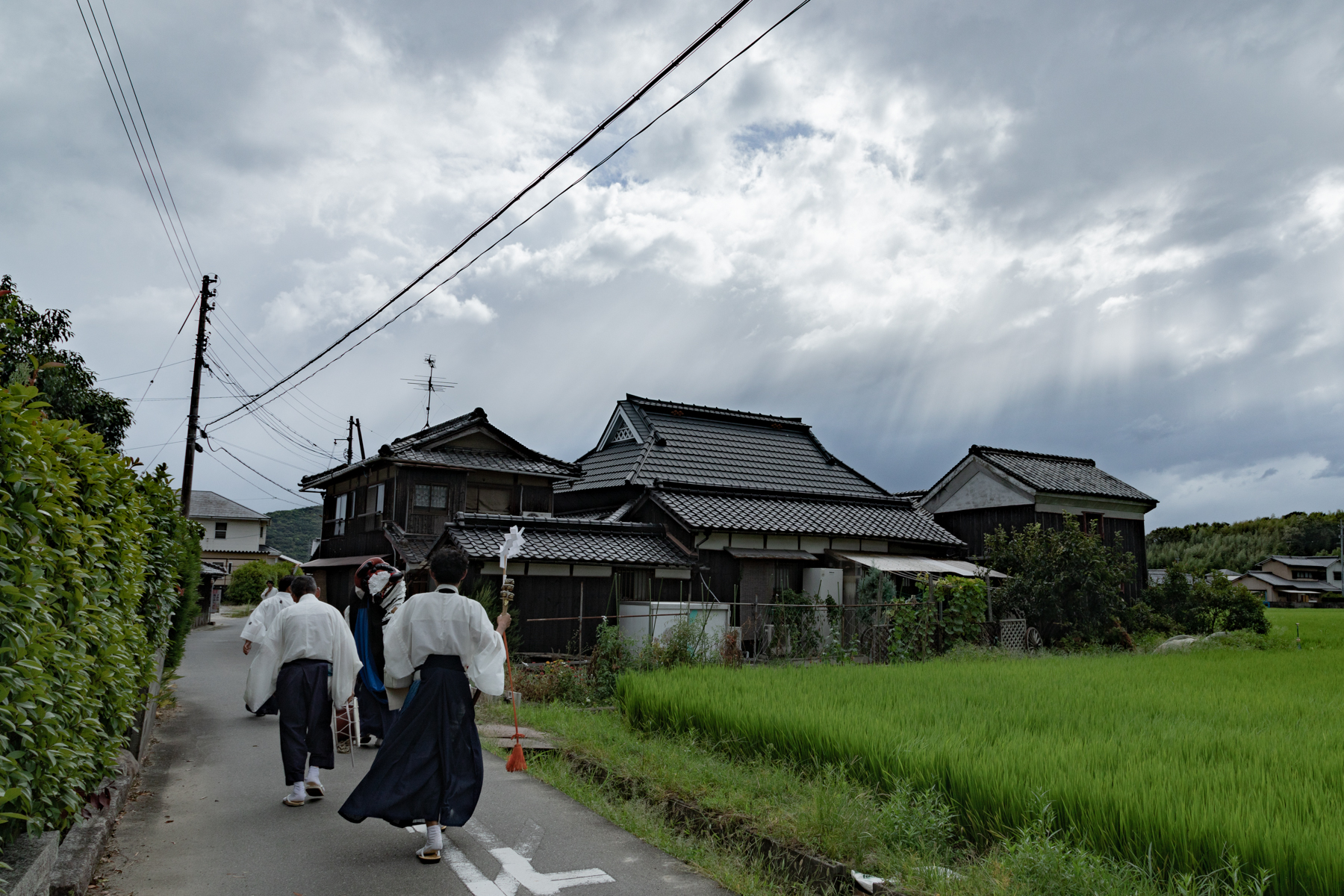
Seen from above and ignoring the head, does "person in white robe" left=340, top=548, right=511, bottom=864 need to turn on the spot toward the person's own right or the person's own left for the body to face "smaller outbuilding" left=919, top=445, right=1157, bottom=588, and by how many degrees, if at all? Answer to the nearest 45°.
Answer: approximately 45° to the person's own right

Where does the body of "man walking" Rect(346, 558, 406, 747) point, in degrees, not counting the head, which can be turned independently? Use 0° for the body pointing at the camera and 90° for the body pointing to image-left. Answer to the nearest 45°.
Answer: approximately 180°

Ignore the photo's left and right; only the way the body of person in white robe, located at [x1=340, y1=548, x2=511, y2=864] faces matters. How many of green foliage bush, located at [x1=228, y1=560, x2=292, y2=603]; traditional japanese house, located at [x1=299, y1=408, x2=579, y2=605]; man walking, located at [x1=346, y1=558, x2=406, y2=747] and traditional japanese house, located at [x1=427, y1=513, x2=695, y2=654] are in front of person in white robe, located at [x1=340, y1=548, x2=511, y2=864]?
4

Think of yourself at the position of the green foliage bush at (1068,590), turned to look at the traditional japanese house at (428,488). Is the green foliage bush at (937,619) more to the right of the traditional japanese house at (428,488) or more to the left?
left

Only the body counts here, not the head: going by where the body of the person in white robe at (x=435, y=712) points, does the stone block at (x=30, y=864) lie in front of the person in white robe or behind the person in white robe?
behind

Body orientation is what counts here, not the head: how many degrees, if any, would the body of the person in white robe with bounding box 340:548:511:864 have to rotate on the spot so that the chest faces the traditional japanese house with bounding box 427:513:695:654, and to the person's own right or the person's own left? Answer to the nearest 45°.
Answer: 0° — they already face it

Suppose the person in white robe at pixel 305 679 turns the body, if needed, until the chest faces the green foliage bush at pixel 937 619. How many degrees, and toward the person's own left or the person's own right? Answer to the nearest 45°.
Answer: approximately 45° to the person's own right

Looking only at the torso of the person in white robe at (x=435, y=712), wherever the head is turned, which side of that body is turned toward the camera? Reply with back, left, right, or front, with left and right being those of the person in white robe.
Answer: back

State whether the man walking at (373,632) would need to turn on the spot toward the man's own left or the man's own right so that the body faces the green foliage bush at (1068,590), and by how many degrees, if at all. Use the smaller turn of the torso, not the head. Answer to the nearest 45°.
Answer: approximately 45° to the man's own right

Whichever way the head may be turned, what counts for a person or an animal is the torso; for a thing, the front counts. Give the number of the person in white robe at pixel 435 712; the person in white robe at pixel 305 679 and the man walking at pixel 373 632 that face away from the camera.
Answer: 3

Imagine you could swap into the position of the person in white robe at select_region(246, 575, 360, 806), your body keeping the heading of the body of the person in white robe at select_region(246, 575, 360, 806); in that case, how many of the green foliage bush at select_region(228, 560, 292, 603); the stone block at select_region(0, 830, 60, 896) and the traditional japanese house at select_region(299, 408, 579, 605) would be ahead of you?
2

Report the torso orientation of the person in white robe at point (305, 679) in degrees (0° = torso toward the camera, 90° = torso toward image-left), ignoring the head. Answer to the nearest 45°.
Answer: approximately 180°

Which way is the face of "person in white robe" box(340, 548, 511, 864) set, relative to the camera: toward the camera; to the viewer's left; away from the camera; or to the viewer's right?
away from the camera
